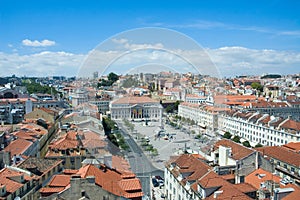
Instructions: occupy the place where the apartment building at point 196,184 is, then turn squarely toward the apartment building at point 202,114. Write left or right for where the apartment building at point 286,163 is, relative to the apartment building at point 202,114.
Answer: right

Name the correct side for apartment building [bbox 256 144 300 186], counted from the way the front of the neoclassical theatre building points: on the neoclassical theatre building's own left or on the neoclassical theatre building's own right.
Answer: on the neoclassical theatre building's own left

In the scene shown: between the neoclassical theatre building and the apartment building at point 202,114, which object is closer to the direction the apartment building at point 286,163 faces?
the neoclassical theatre building

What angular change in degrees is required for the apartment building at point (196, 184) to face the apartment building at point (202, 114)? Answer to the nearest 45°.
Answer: approximately 135° to its right

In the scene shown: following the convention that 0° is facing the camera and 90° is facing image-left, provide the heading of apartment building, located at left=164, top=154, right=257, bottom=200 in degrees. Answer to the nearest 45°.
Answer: approximately 45°

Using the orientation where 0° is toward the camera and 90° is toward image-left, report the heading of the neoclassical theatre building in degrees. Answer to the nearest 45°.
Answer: approximately 0°

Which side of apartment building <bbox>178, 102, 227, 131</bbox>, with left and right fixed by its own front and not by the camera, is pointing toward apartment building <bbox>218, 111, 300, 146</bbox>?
left
